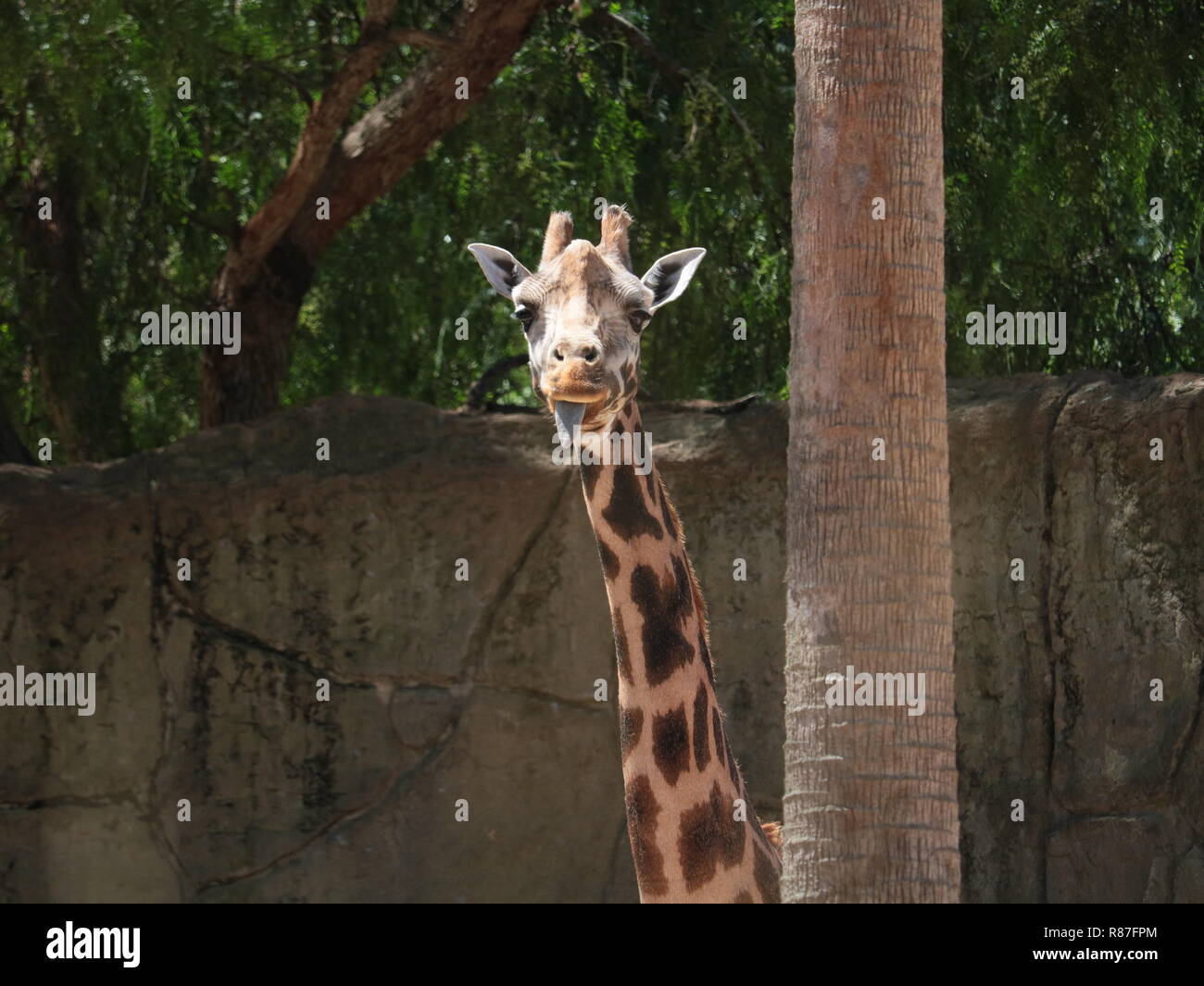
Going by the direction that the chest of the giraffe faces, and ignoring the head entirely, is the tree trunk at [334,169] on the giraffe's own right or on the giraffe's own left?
on the giraffe's own right

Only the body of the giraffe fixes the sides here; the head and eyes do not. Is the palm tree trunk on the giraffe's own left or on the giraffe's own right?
on the giraffe's own left

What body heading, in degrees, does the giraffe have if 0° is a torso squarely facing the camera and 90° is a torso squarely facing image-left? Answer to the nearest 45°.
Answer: approximately 45°
